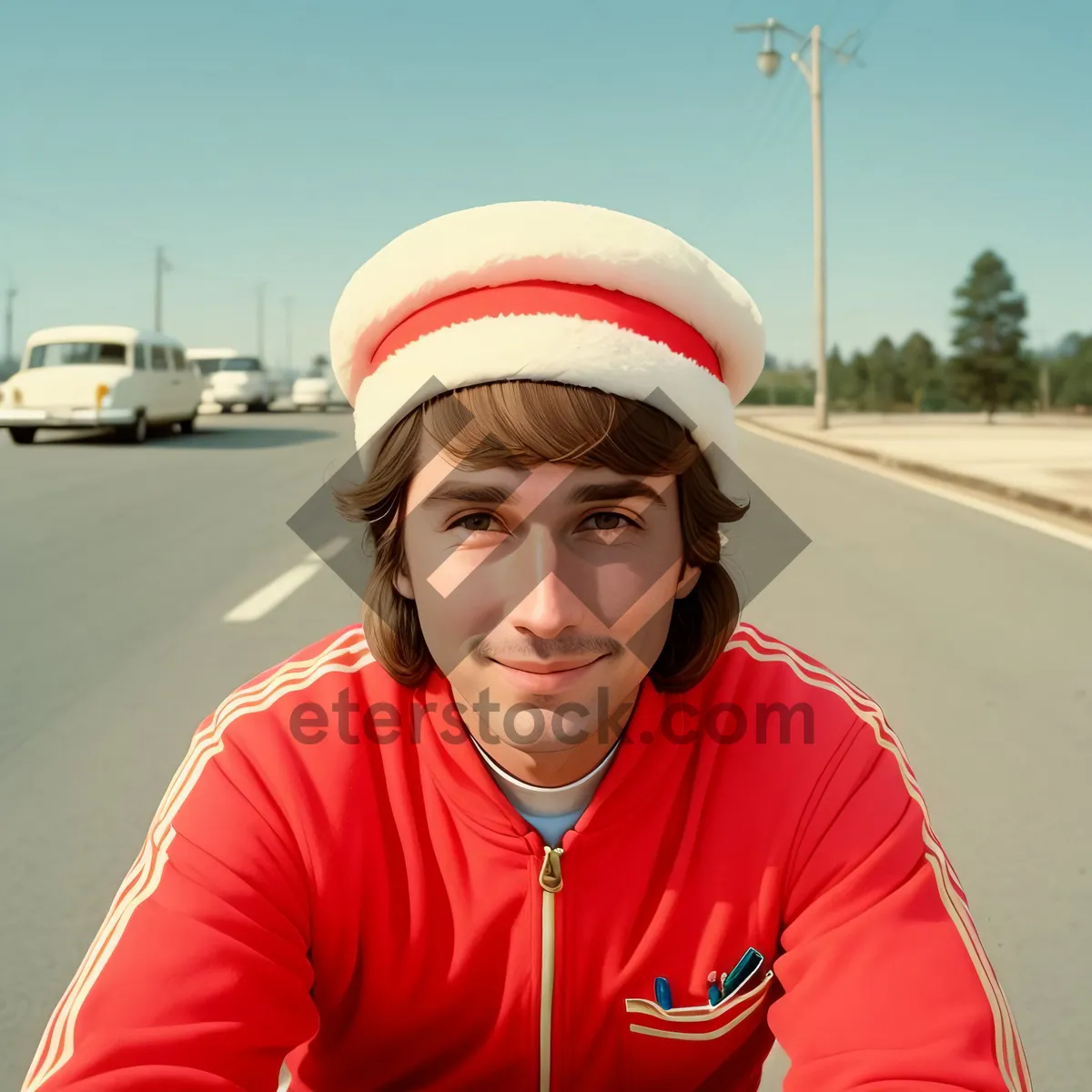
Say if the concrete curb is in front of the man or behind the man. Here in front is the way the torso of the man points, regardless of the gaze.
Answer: behind

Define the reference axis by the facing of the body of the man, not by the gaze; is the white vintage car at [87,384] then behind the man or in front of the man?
behind

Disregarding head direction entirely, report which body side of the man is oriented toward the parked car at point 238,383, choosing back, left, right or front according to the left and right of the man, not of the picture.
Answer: back

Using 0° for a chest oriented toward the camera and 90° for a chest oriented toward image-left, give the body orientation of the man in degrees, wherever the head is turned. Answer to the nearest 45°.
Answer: approximately 0°
